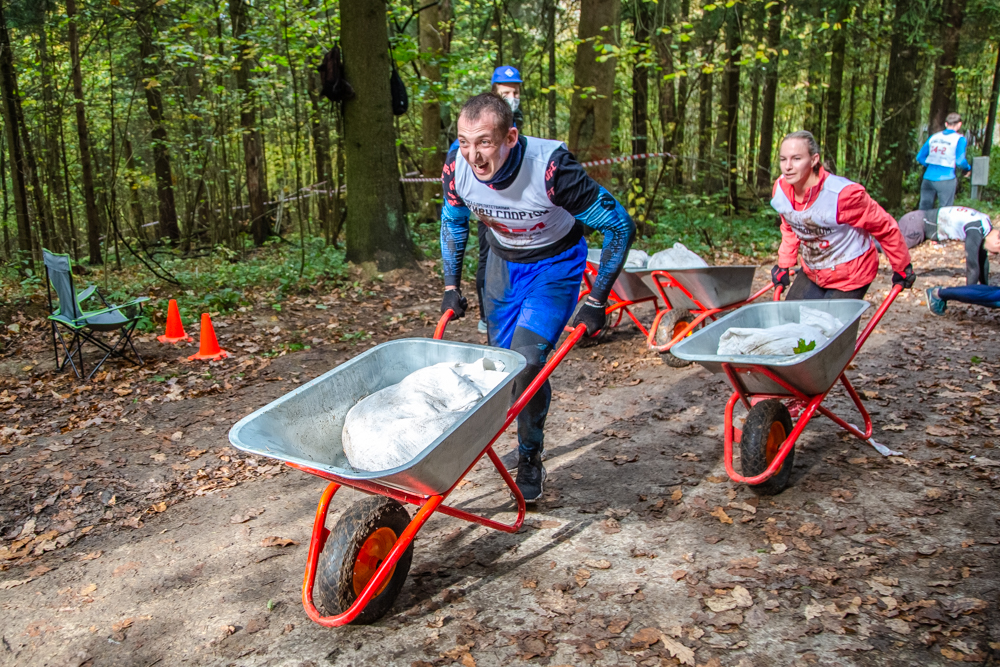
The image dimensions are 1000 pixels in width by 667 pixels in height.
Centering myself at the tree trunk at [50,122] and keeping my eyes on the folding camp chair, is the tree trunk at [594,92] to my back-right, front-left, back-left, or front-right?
front-left

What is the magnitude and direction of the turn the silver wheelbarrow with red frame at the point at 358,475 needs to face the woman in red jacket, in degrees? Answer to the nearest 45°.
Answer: approximately 180°

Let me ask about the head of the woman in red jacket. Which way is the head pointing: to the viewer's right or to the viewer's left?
to the viewer's left

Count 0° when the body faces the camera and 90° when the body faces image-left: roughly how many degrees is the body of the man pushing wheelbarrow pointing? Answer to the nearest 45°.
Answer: approximately 45°

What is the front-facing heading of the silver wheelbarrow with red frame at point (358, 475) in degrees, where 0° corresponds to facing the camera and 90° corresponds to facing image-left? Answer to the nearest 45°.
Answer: approximately 45°

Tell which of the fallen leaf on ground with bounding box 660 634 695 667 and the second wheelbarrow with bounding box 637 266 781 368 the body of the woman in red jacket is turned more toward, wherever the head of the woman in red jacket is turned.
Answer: the fallen leaf on ground

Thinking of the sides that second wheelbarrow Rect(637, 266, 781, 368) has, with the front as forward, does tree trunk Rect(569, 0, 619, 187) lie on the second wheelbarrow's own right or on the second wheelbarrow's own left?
on the second wheelbarrow's own right

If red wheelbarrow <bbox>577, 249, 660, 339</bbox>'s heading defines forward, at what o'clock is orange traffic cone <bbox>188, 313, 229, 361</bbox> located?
The orange traffic cone is roughly at 1 o'clock from the red wheelbarrow.

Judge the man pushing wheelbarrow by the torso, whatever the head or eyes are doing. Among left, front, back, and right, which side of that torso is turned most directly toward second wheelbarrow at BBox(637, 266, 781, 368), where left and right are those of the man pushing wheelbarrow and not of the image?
back

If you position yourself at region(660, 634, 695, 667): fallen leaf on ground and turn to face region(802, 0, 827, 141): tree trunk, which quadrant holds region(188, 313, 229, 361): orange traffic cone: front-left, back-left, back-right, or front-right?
front-left

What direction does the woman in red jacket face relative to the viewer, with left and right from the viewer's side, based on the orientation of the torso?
facing the viewer and to the left of the viewer

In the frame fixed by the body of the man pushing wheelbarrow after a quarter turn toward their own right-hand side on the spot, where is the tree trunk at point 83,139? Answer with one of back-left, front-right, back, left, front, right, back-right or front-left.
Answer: front
